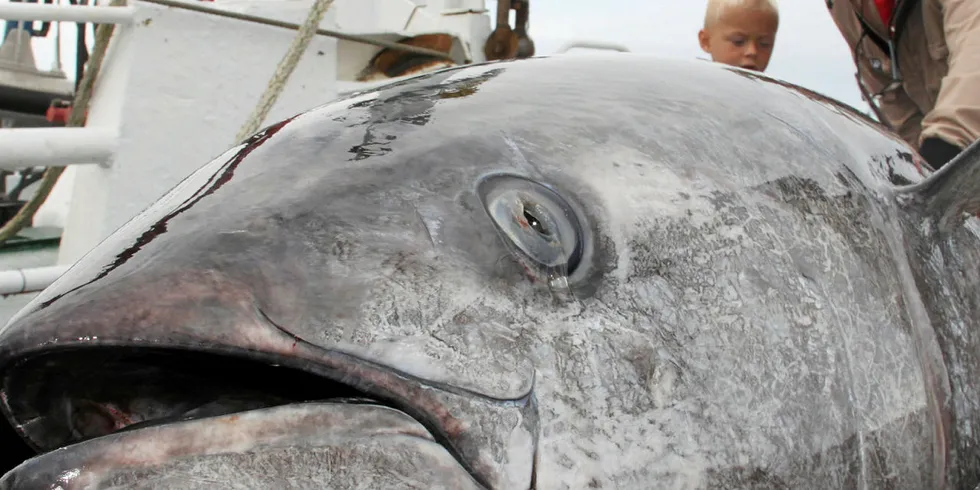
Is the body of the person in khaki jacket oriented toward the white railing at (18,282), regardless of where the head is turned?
yes

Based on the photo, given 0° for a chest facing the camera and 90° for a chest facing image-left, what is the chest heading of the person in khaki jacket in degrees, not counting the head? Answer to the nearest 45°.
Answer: approximately 45°
